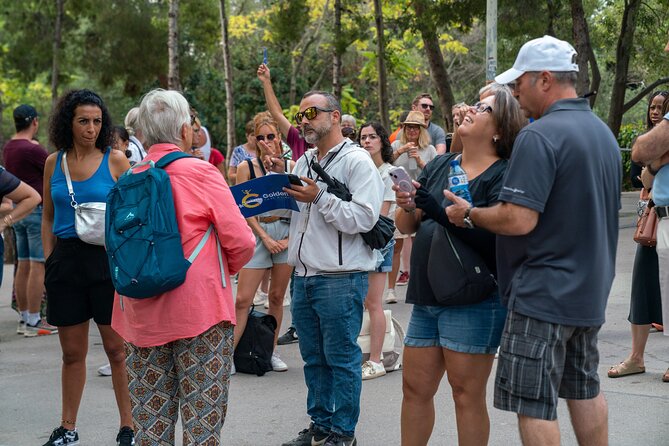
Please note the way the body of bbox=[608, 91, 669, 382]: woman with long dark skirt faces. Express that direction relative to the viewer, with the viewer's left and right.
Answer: facing the viewer and to the left of the viewer

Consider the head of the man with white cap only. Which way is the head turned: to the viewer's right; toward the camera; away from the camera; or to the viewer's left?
to the viewer's left

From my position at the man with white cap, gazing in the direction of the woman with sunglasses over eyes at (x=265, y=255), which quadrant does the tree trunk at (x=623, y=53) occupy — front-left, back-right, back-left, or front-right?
front-right

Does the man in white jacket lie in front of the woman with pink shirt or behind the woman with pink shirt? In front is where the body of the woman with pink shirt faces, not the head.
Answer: in front

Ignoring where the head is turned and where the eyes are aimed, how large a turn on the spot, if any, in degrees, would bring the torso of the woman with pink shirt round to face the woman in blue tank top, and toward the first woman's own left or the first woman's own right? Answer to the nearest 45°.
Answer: approximately 90° to the first woman's own left

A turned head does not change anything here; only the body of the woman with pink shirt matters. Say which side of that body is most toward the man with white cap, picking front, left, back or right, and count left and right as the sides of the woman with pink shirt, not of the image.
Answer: right

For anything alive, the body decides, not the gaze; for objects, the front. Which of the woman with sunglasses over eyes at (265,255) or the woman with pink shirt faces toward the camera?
the woman with sunglasses over eyes

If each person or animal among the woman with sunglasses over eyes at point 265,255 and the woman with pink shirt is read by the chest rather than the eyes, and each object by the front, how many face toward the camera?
1

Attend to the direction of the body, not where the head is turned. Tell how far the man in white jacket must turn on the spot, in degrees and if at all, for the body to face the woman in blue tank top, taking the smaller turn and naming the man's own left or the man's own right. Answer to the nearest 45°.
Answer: approximately 45° to the man's own right

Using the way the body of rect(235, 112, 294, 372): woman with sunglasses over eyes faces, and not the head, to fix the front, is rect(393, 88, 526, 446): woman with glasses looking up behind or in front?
in front

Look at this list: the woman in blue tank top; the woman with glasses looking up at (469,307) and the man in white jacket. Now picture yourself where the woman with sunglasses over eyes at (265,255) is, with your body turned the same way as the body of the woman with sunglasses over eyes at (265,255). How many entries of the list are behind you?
0

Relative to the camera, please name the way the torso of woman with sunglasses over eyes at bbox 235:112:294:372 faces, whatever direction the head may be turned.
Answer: toward the camera

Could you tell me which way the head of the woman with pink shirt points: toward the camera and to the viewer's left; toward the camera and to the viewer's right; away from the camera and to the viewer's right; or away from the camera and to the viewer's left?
away from the camera and to the viewer's right

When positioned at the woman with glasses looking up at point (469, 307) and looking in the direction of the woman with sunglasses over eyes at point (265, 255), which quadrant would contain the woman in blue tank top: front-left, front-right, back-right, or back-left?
front-left

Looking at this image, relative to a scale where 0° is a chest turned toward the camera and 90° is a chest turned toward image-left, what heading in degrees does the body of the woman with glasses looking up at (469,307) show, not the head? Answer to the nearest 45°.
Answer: approximately 45°

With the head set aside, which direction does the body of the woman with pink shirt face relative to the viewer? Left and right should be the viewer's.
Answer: facing away from the viewer and to the right of the viewer
